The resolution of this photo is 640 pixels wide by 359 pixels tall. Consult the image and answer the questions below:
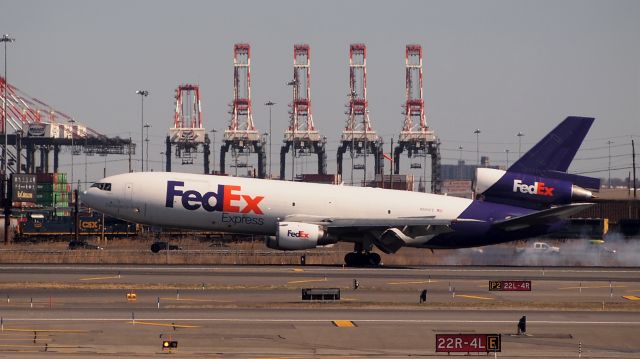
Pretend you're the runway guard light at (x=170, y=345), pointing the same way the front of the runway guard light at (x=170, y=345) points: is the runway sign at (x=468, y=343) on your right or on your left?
on your left

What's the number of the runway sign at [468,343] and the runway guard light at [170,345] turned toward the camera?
2

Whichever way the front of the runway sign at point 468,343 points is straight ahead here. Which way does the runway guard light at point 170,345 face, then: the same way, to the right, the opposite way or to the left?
the same way

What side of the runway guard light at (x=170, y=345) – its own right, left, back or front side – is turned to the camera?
front

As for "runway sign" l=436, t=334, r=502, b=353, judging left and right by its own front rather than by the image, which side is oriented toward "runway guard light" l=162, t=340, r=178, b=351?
right

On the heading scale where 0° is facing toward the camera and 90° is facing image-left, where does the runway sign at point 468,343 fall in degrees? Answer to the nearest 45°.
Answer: approximately 0°
